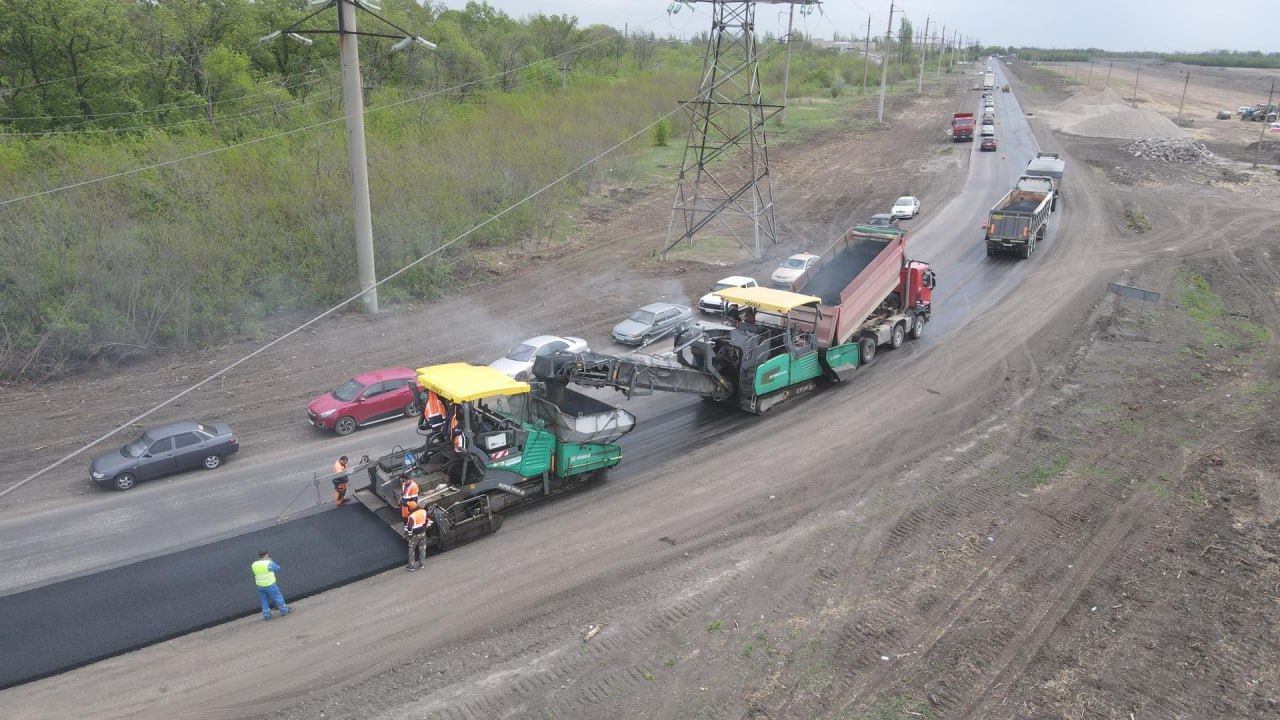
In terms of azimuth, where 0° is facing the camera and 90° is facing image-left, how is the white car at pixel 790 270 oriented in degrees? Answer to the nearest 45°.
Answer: approximately 45°

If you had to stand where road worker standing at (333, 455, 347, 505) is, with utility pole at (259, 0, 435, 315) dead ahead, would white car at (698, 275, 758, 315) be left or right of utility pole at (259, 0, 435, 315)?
right

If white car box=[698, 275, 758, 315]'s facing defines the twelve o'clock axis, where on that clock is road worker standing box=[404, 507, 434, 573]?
The road worker standing is roughly at 11 o'clock from the white car.

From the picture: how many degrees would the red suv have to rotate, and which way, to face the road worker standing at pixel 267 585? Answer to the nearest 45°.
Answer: approximately 45° to its left

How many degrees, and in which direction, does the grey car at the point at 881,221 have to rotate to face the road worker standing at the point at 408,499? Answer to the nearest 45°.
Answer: approximately 45° to its left

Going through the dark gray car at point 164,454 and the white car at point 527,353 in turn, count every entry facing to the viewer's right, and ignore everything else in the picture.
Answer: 0

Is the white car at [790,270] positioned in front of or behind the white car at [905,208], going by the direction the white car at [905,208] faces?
in front

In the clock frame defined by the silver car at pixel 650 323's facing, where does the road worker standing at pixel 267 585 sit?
The road worker standing is roughly at 11 o'clock from the silver car.
